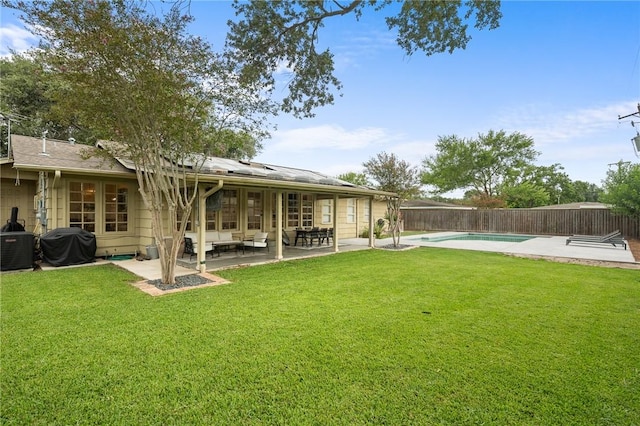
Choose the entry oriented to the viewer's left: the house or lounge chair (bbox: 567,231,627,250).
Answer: the lounge chair

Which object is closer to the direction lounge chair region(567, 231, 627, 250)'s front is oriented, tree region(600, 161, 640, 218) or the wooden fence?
the wooden fence

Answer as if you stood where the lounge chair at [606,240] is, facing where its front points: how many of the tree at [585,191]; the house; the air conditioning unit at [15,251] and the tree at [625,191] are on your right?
2

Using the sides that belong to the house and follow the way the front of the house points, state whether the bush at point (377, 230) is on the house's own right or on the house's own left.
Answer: on the house's own left

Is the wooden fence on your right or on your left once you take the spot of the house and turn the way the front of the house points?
on your left

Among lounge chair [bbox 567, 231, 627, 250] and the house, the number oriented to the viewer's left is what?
1

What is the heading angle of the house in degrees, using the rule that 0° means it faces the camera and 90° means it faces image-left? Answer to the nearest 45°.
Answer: approximately 315°

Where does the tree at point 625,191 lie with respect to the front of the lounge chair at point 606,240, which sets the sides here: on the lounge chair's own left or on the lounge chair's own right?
on the lounge chair's own right

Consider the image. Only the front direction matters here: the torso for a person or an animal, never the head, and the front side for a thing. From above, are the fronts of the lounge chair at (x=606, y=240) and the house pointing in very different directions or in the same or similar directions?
very different directions

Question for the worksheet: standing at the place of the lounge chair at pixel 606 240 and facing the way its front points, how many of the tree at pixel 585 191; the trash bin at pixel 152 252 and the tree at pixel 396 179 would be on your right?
1

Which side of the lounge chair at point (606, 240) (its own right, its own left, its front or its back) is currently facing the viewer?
left

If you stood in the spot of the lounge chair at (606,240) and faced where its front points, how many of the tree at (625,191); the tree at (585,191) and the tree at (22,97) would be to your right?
2
